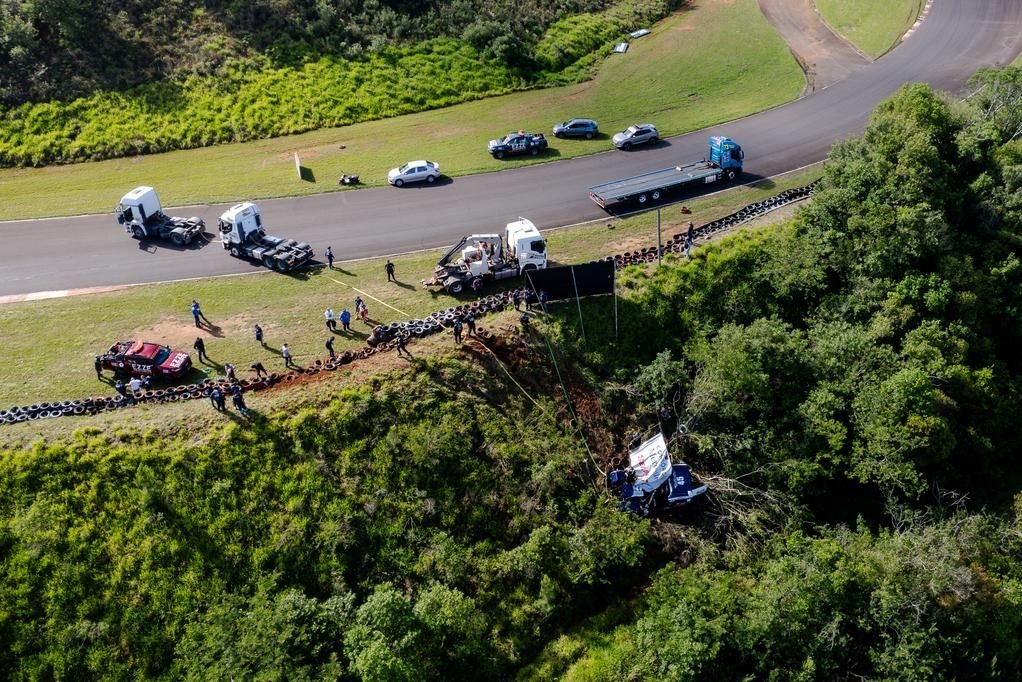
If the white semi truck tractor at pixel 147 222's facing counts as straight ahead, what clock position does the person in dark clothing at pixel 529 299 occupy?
The person in dark clothing is roughly at 6 o'clock from the white semi truck tractor.

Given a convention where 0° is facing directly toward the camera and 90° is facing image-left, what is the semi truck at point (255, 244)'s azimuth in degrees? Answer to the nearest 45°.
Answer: approximately 135°

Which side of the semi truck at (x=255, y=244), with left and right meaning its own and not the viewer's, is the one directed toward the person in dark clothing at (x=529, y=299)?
back

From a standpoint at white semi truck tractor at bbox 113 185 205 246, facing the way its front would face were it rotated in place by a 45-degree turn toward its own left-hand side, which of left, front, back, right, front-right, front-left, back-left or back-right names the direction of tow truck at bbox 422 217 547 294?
back-left

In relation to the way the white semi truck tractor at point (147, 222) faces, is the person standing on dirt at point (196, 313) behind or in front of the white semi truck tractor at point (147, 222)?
behind

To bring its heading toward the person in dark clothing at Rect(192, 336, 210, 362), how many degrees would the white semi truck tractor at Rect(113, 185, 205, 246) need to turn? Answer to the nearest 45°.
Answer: approximately 135° to its left

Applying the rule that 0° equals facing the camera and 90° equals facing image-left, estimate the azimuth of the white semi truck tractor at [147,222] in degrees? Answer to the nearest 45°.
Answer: approximately 135°
